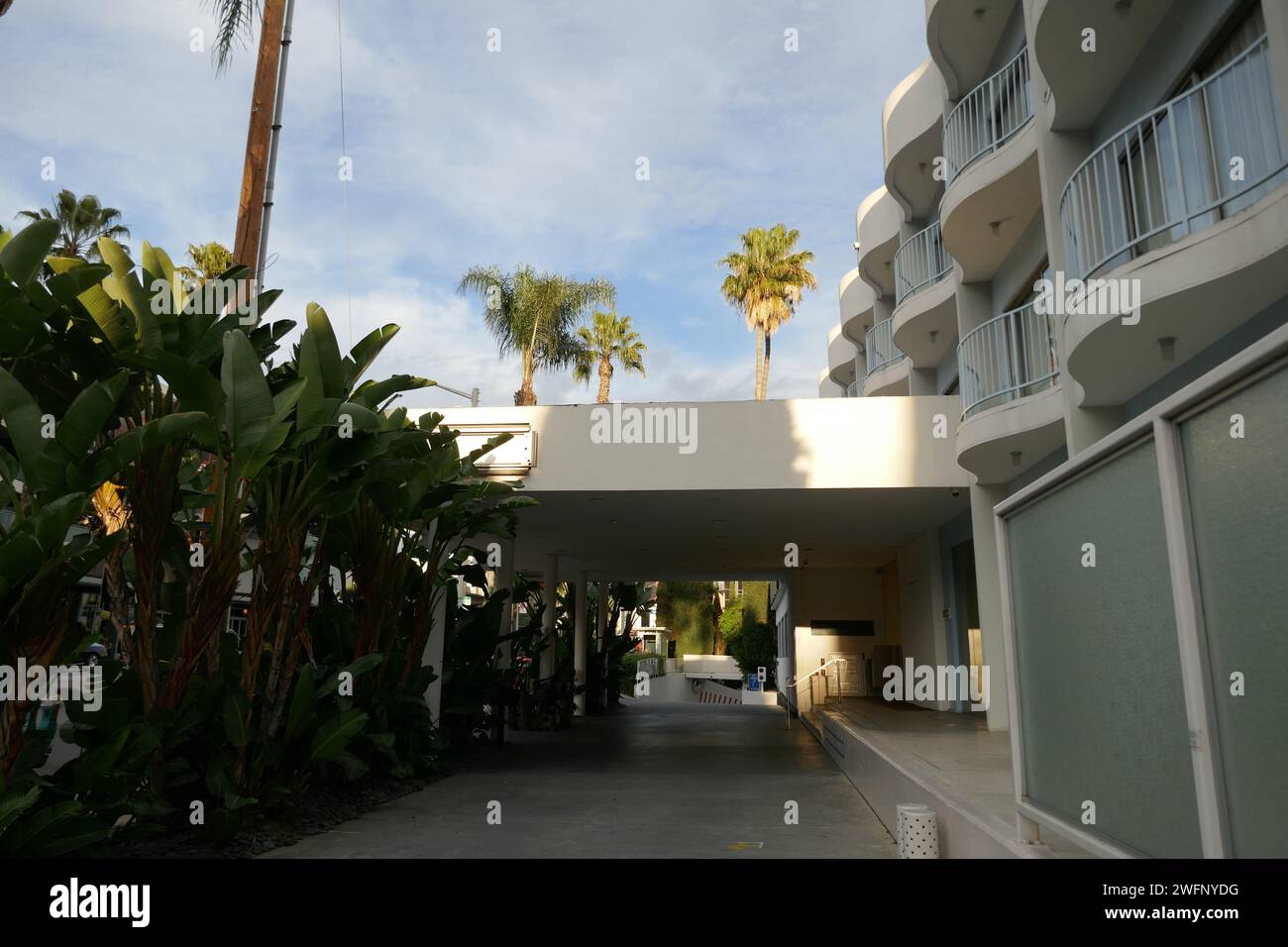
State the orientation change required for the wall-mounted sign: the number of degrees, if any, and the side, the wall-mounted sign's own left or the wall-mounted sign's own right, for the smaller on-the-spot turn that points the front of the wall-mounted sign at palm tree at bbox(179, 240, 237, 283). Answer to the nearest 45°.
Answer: approximately 135° to the wall-mounted sign's own right

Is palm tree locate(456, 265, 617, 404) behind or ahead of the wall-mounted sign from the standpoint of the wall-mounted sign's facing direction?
behind

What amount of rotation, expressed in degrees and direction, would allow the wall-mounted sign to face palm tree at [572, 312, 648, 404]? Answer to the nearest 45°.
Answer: approximately 180°

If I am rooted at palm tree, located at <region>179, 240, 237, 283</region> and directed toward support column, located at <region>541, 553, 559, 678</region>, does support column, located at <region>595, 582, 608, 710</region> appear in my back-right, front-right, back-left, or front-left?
front-left

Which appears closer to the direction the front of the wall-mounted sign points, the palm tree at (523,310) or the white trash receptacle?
the white trash receptacle

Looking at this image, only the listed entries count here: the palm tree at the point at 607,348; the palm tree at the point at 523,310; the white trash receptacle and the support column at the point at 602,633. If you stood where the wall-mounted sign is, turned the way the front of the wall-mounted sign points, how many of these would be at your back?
3

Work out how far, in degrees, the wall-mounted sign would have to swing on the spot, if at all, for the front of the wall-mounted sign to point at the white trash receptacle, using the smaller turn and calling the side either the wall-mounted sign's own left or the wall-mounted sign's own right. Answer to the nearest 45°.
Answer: approximately 45° to the wall-mounted sign's own left

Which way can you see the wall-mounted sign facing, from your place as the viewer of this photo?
facing the viewer

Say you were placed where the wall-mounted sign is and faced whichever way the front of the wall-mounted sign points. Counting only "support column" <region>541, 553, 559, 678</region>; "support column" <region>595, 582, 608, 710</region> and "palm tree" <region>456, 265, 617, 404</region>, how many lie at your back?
3
